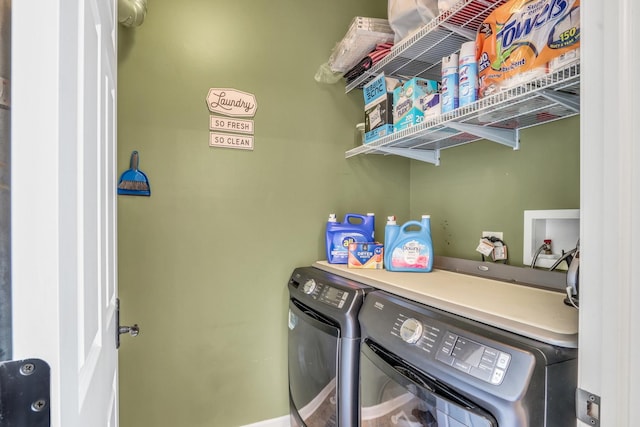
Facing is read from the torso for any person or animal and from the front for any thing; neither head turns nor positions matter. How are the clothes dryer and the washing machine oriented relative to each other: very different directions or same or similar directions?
same or similar directions

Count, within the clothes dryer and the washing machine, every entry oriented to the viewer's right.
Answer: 0

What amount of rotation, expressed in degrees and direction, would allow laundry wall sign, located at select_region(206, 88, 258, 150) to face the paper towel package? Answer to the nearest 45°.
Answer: approximately 45° to its left

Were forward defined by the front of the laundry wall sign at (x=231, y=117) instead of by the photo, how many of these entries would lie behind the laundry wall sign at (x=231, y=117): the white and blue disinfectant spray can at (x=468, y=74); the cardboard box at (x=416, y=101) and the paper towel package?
0

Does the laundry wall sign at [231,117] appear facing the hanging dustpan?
no

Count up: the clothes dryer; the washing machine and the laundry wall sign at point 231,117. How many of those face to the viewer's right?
0

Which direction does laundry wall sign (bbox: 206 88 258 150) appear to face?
toward the camera

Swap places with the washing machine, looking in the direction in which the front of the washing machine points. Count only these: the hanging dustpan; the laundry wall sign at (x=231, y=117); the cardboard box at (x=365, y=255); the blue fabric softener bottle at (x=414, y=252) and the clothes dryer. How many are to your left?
0

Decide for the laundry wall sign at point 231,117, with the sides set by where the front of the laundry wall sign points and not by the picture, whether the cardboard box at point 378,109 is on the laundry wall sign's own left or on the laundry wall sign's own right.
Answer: on the laundry wall sign's own left

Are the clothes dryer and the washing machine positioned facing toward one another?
no

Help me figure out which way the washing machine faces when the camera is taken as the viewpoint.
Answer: facing the viewer and to the left of the viewer

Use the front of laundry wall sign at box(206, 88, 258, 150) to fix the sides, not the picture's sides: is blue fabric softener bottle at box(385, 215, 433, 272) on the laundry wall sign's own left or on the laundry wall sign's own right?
on the laundry wall sign's own left

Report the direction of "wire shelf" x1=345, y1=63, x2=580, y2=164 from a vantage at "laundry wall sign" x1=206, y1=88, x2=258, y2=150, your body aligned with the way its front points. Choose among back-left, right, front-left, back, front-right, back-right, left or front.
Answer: front-left
